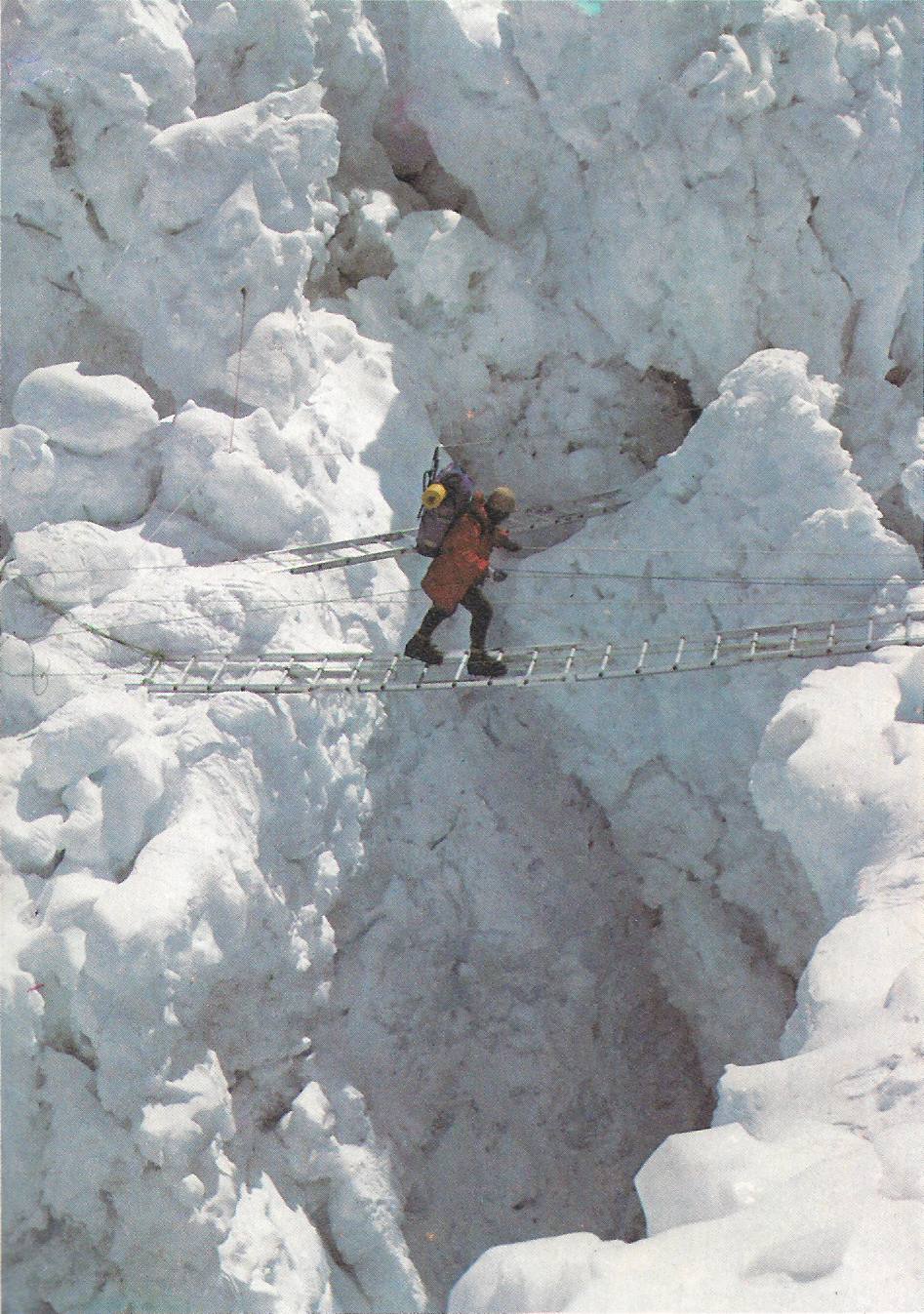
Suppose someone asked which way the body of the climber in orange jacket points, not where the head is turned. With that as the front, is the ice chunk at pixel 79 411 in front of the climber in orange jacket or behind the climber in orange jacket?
behind

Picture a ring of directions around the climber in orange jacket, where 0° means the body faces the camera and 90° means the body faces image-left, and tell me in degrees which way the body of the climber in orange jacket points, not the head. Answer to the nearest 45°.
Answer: approximately 270°
